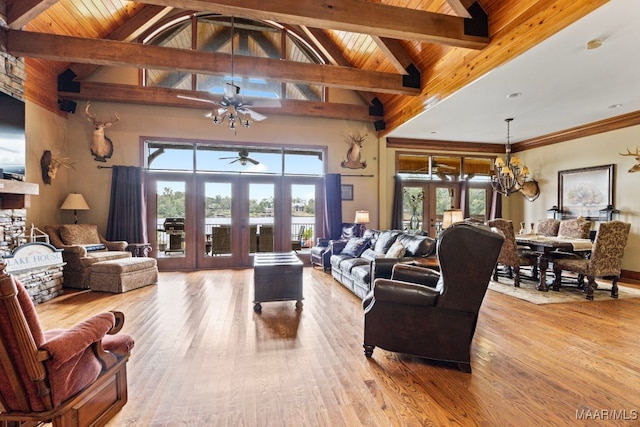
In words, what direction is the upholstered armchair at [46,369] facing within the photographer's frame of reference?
facing away from the viewer and to the right of the viewer

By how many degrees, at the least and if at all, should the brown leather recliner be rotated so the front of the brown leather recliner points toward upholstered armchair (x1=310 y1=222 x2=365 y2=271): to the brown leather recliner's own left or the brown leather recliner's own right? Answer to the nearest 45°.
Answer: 0° — it already faces it

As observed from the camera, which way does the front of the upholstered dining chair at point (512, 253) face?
facing away from the viewer and to the right of the viewer

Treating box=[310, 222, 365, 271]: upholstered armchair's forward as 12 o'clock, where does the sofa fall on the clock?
The sofa is roughly at 10 o'clock from the upholstered armchair.

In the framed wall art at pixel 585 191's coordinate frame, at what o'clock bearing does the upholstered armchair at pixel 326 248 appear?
The upholstered armchair is roughly at 12 o'clock from the framed wall art.

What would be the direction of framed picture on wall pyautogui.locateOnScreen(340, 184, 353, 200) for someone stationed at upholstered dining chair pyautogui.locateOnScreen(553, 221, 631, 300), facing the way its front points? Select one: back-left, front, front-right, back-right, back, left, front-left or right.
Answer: front-left

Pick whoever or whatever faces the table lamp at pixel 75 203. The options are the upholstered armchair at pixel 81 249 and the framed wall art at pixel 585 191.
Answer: the framed wall art

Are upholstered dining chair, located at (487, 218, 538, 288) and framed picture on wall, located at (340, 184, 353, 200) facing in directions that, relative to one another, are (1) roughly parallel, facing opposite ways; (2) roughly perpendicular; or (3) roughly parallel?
roughly perpendicular

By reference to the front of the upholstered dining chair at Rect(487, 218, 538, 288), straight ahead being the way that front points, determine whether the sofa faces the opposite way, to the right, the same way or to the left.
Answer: the opposite way
